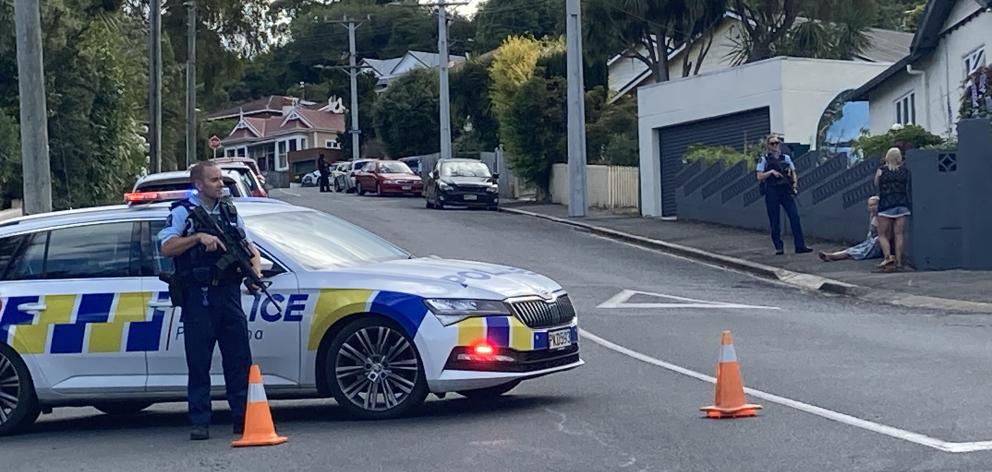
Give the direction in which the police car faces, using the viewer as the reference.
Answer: facing the viewer and to the right of the viewer

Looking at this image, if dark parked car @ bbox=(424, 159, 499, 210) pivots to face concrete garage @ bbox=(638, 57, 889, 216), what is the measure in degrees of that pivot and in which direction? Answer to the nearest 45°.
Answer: approximately 45° to its left

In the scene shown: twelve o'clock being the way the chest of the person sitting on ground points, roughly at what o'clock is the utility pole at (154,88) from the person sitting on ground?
The utility pole is roughly at 1 o'clock from the person sitting on ground.

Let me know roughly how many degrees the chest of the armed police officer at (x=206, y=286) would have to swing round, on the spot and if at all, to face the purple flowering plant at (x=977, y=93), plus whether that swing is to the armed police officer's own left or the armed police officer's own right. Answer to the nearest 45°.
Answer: approximately 90° to the armed police officer's own left

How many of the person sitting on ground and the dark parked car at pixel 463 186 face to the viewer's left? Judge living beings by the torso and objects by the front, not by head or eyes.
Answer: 1

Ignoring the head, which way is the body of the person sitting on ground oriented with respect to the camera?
to the viewer's left

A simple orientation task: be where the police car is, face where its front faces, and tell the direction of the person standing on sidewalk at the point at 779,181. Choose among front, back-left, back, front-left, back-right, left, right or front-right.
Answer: left

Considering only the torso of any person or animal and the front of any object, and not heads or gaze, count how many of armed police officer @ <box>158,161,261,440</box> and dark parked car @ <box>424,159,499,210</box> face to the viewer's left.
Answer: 0

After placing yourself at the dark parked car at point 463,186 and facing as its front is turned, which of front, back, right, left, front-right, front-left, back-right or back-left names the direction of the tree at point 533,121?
back-left

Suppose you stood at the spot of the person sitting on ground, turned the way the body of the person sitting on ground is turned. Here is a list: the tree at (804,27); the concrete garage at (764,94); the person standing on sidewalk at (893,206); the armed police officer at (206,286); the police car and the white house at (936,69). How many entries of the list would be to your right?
3
